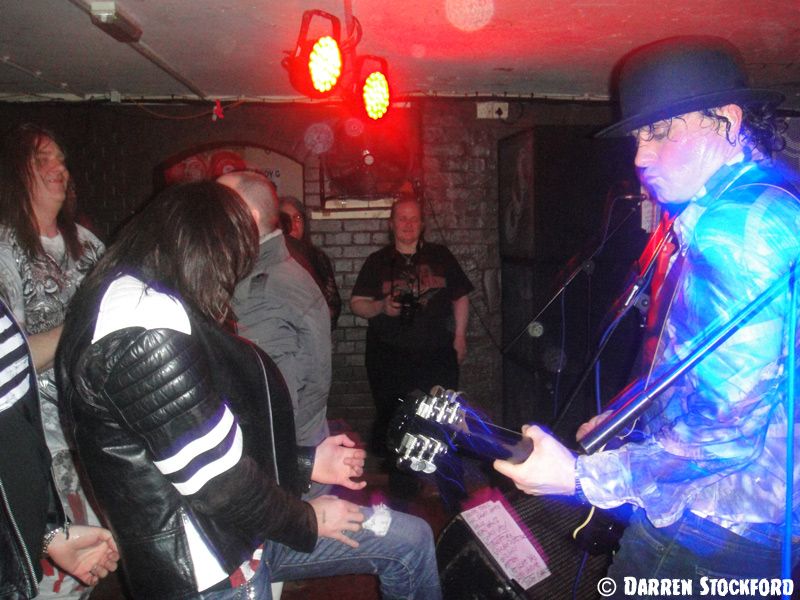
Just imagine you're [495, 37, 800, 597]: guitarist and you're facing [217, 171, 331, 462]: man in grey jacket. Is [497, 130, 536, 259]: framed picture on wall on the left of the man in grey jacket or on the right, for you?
right

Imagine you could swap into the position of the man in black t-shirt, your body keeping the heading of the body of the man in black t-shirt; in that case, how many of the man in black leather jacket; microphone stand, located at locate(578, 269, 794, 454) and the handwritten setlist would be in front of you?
3

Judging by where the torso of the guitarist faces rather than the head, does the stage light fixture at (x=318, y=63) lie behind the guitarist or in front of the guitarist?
in front

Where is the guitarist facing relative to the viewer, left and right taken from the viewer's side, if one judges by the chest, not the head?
facing to the left of the viewer

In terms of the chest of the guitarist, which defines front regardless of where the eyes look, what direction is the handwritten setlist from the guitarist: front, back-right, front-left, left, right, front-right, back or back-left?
front-right

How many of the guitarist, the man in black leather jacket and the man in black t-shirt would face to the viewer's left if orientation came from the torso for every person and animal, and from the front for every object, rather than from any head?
1
